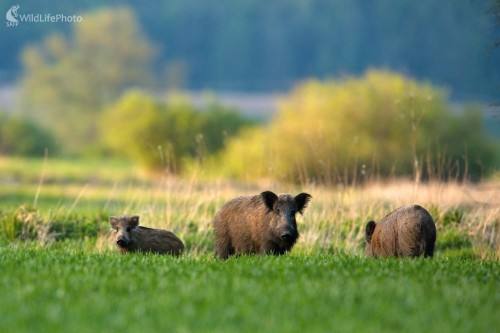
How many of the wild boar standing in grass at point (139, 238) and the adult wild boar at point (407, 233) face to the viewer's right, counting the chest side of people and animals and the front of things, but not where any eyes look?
0

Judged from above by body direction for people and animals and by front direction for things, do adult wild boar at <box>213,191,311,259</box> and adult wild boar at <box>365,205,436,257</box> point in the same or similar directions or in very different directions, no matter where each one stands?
very different directions

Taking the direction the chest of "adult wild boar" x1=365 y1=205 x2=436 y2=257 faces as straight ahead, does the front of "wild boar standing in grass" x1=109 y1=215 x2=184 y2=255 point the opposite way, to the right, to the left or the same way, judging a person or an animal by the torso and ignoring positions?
to the left

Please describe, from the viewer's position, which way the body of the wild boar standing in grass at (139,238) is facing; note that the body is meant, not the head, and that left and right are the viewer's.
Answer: facing the viewer and to the left of the viewer

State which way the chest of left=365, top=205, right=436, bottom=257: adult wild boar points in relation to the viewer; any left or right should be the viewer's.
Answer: facing away from the viewer and to the left of the viewer

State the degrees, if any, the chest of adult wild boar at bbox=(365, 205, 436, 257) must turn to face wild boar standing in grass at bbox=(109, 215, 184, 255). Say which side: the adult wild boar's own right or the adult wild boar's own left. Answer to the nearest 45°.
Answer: approximately 45° to the adult wild boar's own left

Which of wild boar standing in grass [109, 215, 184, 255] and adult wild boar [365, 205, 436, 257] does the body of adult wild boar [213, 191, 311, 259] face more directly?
the adult wild boar

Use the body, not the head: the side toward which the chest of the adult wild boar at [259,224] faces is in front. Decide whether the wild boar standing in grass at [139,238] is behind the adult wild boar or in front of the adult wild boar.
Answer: behind

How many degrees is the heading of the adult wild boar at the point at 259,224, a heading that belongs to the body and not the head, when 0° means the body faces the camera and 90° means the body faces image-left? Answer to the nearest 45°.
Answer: approximately 315°

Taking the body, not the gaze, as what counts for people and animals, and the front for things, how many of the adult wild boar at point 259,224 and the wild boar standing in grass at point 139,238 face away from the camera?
0

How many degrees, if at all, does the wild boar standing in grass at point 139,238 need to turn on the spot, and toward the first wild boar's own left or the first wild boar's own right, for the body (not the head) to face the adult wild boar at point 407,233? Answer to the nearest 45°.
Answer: approximately 135° to the first wild boar's own left

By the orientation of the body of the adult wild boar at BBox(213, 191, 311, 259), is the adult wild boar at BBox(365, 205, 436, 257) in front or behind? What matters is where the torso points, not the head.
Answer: in front

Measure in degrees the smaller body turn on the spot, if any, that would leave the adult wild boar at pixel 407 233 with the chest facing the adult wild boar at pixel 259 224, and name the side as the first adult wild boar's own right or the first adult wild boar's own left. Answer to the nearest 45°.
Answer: approximately 45° to the first adult wild boar's own left
